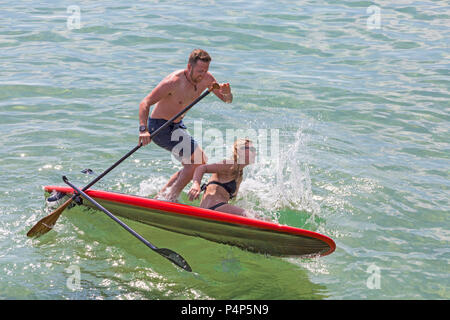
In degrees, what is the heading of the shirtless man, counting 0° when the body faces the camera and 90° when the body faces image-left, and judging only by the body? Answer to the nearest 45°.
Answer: approximately 315°
